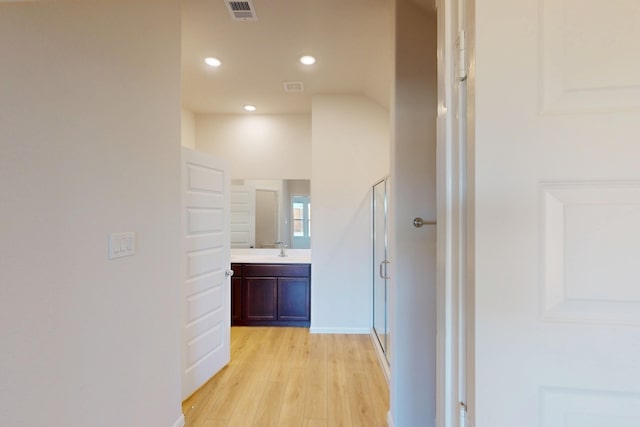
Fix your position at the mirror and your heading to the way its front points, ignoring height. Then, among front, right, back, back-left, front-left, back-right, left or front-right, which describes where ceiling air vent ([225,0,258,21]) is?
front

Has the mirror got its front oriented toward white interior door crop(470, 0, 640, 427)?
yes

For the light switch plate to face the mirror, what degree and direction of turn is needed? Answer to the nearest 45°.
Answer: approximately 90° to its left

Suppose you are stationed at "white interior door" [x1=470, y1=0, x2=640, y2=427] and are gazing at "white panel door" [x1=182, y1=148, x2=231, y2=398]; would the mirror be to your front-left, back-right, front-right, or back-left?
front-right

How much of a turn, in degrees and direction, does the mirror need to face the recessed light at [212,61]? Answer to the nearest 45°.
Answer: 0° — it already faces it

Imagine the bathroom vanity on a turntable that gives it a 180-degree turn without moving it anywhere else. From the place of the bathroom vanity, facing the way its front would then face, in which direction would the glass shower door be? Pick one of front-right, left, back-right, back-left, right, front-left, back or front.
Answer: back-right

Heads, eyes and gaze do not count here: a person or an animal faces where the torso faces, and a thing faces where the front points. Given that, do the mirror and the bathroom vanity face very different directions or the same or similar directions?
same or similar directions

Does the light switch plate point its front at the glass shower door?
no

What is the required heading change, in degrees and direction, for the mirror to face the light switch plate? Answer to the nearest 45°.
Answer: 0° — it already faces it

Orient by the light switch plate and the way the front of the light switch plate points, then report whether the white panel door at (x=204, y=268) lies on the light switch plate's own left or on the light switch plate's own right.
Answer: on the light switch plate's own left

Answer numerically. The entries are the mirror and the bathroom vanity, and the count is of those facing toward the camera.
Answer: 2

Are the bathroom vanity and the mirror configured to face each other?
no

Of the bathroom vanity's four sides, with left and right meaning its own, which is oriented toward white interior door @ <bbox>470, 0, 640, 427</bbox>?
front

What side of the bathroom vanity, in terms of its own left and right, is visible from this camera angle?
front
